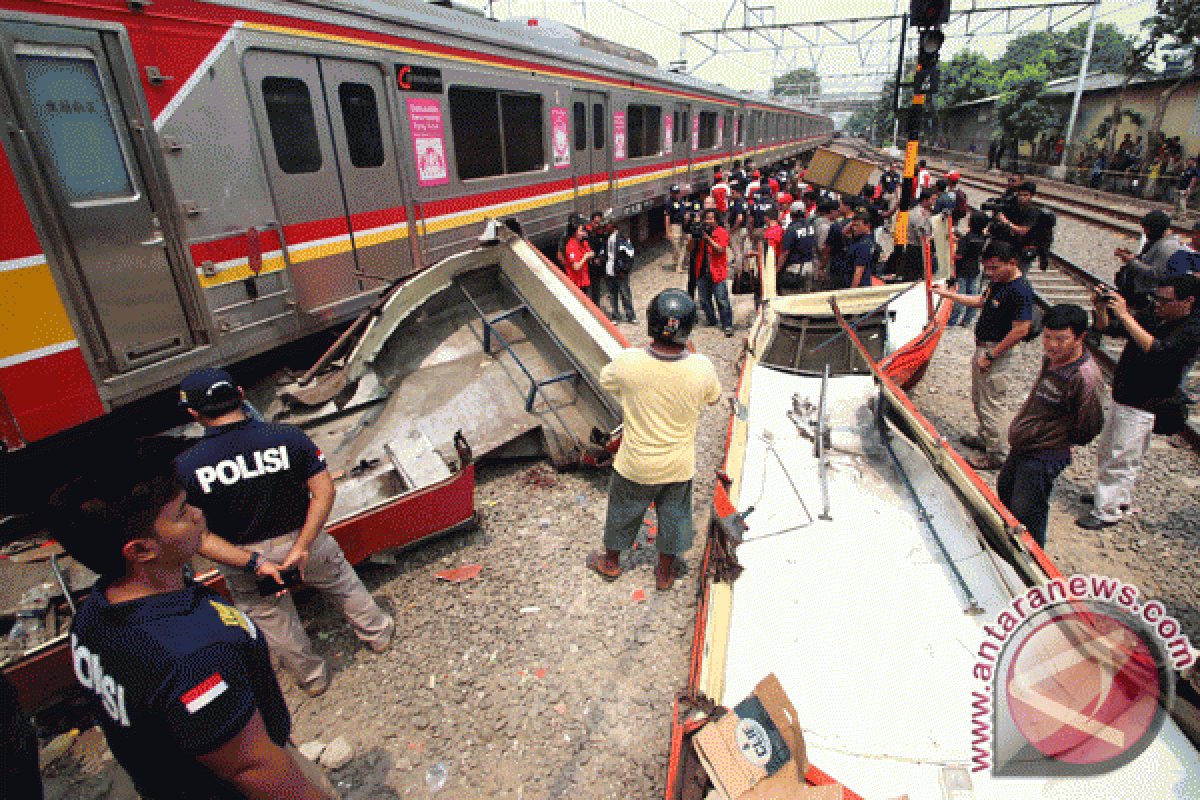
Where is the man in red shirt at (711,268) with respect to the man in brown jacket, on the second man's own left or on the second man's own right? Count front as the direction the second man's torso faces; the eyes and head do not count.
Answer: on the second man's own right

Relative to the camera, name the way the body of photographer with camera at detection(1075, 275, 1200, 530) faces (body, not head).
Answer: to the viewer's left

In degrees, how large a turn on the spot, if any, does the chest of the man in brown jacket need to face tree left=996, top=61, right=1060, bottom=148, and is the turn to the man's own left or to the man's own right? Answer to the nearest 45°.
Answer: approximately 135° to the man's own right

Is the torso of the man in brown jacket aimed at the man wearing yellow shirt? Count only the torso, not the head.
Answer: yes

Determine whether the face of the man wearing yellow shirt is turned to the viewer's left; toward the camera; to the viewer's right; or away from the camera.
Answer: away from the camera

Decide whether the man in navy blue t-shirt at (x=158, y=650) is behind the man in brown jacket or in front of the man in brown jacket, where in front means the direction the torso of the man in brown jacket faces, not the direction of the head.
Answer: in front

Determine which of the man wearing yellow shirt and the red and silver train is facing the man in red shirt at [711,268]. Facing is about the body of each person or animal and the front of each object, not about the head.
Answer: the man wearing yellow shirt

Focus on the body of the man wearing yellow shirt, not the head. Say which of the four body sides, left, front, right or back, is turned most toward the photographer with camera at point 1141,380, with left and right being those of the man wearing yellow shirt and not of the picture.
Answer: right

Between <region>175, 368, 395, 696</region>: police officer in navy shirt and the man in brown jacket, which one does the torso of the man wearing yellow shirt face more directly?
the man in brown jacket

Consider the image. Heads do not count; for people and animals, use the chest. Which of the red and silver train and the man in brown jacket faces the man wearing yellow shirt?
the man in brown jacket

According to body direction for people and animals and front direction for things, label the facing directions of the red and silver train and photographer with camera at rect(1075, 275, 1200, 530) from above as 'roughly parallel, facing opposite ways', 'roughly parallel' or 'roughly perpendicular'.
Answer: roughly perpendicular

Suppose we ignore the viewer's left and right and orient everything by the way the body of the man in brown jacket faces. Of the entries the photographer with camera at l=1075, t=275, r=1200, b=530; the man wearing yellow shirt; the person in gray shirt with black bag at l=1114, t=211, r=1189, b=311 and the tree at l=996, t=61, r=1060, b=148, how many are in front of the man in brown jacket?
1

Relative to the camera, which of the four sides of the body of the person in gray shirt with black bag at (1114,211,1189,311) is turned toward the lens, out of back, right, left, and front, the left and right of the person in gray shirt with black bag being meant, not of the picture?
left

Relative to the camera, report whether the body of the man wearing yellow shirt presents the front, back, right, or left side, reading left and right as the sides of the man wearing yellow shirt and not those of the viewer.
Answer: back

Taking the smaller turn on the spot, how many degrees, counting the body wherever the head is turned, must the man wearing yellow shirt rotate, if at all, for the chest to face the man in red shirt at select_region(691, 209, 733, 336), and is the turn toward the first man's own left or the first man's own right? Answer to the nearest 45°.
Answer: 0° — they already face them

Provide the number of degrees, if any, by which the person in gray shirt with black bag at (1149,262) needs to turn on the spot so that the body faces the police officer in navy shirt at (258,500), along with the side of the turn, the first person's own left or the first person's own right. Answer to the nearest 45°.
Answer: approximately 90° to the first person's own left

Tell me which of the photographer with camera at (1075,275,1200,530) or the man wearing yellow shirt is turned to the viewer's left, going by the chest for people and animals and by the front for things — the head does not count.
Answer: the photographer with camera
